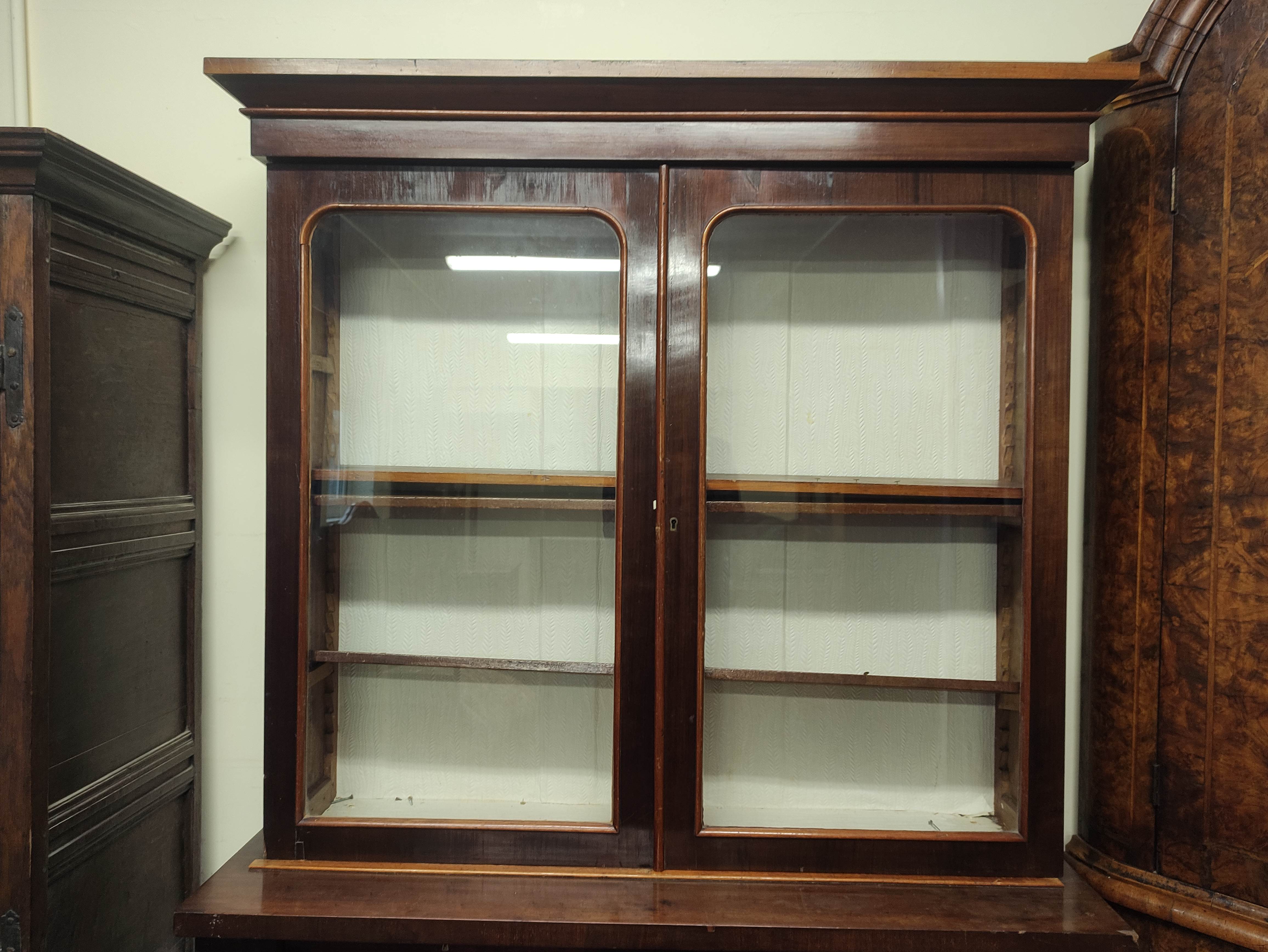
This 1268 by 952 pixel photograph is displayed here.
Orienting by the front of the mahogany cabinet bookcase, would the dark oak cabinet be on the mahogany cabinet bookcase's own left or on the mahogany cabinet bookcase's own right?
on the mahogany cabinet bookcase's own right

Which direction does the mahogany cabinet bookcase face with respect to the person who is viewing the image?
facing the viewer
